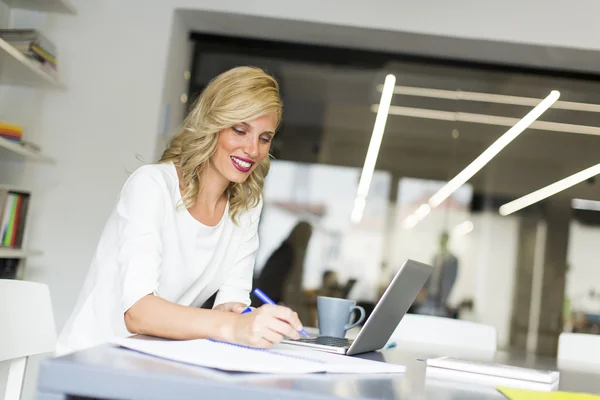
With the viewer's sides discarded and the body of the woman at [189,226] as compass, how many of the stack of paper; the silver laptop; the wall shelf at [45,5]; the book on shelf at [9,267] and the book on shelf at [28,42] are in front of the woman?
2

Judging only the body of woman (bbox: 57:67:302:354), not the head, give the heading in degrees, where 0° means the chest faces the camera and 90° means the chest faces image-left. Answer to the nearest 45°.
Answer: approximately 315°

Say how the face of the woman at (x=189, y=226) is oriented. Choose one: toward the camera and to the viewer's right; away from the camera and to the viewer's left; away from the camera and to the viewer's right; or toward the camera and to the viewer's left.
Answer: toward the camera and to the viewer's right

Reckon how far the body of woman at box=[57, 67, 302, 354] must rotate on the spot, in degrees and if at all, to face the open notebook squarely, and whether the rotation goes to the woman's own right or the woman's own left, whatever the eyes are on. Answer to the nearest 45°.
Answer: approximately 45° to the woman's own right

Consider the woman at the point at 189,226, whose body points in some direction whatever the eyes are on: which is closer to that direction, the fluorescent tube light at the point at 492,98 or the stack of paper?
the stack of paper

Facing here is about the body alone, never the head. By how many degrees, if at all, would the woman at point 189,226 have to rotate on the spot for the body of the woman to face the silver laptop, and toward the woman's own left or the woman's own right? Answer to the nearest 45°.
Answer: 0° — they already face it

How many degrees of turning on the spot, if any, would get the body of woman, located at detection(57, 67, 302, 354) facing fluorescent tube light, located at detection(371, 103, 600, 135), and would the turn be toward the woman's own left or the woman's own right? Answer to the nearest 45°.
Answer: approximately 90° to the woman's own left

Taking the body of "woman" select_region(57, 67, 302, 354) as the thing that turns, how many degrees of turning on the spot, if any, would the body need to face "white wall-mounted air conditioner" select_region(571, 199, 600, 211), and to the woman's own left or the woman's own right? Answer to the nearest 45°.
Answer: approximately 90° to the woman's own left

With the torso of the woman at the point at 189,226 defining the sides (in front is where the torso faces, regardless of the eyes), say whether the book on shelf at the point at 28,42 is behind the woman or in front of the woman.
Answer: behind

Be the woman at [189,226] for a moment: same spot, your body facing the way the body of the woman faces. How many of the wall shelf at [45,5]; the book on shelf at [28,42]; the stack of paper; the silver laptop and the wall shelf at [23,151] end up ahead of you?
2

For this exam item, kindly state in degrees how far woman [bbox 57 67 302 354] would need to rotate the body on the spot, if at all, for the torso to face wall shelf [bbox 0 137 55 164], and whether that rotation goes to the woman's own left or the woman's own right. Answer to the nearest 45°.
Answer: approximately 180°

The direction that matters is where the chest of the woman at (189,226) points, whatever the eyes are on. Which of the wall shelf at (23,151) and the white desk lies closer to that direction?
the white desk
